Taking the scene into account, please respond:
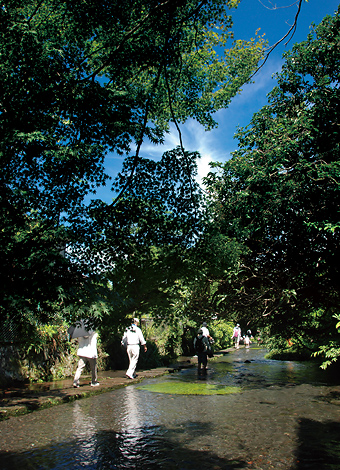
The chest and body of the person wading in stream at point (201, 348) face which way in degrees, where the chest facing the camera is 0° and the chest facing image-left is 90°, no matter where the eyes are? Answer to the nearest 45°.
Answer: approximately 180°
